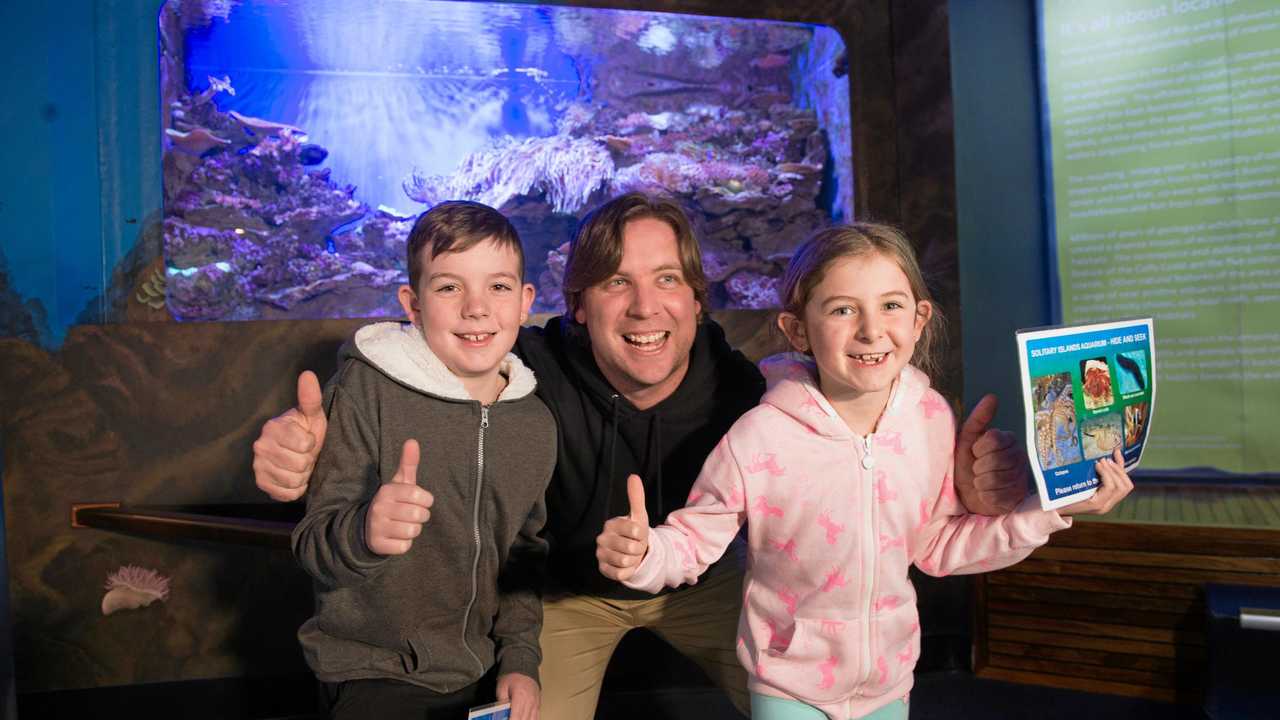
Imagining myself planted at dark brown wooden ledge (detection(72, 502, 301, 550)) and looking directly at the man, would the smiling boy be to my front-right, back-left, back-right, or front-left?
front-right

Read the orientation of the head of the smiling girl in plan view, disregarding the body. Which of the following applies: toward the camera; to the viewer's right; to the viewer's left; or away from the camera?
toward the camera

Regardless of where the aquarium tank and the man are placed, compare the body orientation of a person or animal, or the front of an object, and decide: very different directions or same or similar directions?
same or similar directions

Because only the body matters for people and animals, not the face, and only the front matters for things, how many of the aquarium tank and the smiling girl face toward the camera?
2

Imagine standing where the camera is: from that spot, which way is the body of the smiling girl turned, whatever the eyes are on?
toward the camera

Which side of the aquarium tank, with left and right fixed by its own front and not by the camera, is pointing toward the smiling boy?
front

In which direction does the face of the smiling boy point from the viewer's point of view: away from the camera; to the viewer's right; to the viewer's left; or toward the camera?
toward the camera

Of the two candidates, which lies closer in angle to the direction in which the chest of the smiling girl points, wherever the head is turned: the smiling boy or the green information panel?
the smiling boy

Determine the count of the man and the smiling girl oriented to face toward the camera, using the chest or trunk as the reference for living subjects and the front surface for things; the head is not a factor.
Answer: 2

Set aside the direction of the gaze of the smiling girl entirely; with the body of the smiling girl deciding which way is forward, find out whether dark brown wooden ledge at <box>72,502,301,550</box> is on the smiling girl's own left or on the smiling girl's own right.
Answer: on the smiling girl's own right

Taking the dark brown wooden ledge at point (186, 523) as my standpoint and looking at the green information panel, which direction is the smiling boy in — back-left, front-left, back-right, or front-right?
front-right

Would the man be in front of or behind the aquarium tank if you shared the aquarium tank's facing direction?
in front

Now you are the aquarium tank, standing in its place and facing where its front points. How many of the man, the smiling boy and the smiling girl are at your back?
0

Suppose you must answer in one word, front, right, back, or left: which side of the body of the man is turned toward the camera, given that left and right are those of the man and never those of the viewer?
front

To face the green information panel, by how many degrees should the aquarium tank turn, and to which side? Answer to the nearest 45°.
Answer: approximately 90° to its left
